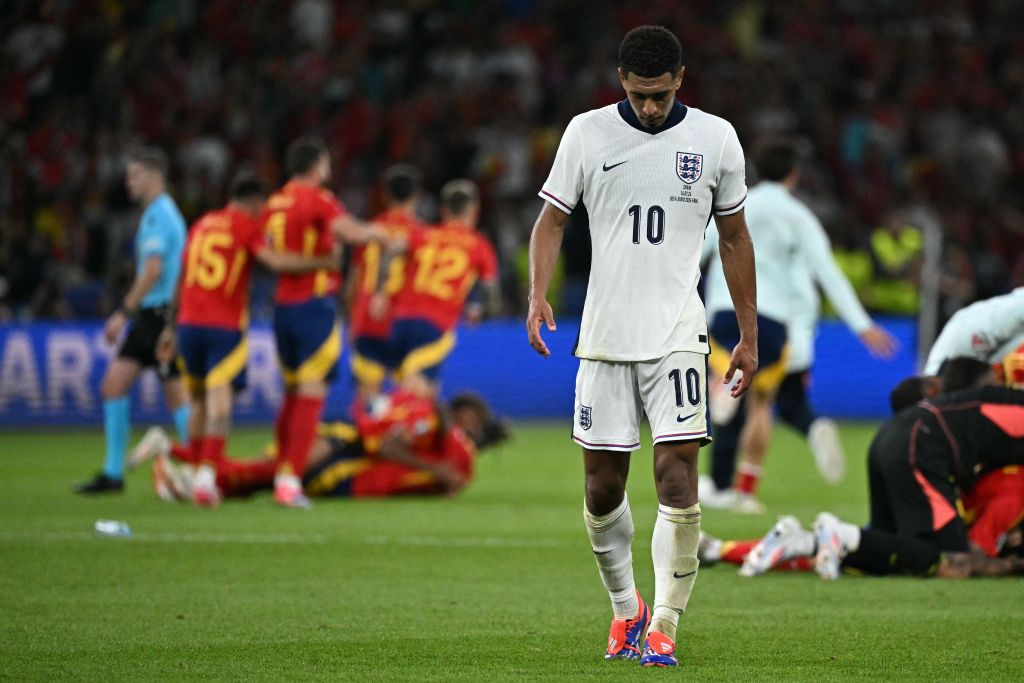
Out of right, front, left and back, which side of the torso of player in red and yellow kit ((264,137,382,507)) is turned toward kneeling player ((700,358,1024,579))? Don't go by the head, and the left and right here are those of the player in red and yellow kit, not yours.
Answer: right

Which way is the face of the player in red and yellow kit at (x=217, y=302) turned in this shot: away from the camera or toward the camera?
away from the camera

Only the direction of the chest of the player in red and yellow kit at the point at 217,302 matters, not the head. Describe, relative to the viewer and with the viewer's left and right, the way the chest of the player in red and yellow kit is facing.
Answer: facing away from the viewer and to the right of the viewer

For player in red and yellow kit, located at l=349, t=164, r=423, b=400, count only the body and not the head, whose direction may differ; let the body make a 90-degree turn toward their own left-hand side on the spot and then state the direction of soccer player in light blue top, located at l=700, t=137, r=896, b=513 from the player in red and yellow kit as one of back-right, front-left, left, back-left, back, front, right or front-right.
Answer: back-left

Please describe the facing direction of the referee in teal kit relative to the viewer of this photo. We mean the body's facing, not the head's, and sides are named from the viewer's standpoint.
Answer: facing to the left of the viewer

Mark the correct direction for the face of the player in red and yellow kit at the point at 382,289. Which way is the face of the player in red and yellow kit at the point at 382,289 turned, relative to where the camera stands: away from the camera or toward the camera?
away from the camera

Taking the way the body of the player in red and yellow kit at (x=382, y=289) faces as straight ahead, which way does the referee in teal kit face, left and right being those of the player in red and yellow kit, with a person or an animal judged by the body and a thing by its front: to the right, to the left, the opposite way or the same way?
to the left

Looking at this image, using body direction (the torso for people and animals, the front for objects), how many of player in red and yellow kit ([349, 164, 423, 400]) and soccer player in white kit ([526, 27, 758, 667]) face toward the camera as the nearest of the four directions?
1

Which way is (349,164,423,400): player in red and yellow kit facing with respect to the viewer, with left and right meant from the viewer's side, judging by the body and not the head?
facing away from the viewer

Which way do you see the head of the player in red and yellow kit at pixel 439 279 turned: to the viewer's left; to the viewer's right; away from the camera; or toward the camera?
away from the camera

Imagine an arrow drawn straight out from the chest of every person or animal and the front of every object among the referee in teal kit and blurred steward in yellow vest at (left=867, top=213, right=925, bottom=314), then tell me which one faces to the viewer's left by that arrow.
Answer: the referee in teal kit
